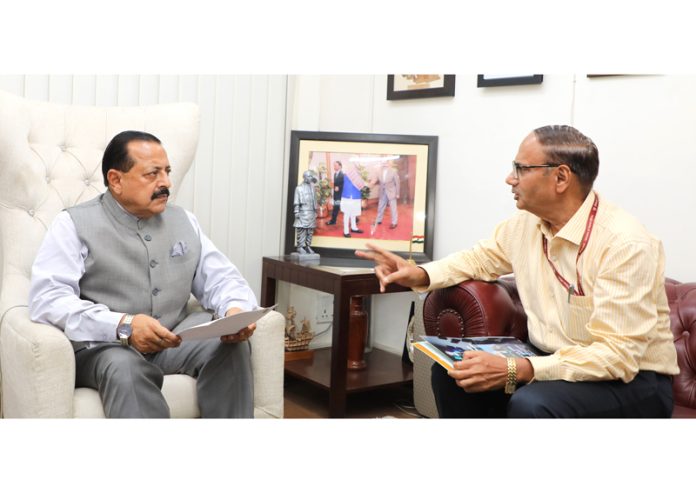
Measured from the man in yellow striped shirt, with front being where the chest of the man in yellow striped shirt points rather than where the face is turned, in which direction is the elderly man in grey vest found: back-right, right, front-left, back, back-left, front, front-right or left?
front-right

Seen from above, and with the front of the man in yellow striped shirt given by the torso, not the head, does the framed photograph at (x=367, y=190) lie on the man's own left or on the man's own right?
on the man's own right

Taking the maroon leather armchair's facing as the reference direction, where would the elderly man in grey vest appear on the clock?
The elderly man in grey vest is roughly at 1 o'clock from the maroon leather armchair.

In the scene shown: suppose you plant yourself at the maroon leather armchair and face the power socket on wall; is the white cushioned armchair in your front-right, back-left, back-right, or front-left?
front-left

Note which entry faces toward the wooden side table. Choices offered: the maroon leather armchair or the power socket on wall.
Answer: the power socket on wall

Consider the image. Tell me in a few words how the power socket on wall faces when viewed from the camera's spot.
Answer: facing the viewer

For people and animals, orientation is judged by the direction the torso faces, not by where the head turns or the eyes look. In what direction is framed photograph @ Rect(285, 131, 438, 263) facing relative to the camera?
toward the camera

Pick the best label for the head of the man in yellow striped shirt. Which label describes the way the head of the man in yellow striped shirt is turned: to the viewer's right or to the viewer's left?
to the viewer's left

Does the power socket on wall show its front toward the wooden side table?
yes

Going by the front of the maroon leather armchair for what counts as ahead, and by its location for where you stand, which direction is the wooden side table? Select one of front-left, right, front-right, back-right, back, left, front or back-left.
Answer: right

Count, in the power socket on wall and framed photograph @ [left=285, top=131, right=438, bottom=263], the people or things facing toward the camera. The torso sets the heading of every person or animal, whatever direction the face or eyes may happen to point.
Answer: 2

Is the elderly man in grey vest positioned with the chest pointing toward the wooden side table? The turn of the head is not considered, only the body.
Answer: no

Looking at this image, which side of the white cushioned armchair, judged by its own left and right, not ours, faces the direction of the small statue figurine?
left

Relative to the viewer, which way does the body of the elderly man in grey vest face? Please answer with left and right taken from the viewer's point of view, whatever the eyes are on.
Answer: facing the viewer and to the right of the viewer
